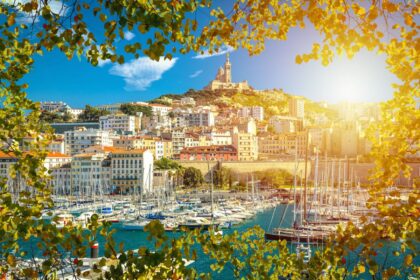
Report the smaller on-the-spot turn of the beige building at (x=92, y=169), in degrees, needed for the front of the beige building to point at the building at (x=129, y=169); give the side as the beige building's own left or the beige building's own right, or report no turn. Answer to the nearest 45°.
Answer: approximately 90° to the beige building's own left

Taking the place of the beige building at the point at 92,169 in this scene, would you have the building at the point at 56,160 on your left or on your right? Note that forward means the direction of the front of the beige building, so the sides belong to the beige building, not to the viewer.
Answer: on your right

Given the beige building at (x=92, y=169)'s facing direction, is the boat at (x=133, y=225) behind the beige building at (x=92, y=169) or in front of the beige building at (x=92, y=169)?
in front

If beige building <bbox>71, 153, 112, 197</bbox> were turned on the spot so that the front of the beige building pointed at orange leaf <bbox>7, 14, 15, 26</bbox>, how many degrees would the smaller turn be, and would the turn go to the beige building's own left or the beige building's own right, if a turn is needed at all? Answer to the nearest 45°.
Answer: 0° — it already faces it

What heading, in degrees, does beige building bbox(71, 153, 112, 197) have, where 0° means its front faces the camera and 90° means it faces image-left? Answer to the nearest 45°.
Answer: approximately 0°
